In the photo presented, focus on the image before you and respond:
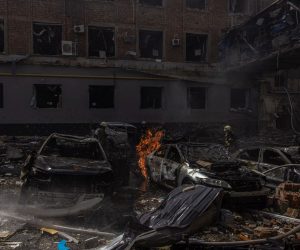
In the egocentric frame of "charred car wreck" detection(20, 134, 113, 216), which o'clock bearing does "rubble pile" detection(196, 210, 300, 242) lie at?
The rubble pile is roughly at 10 o'clock from the charred car wreck.

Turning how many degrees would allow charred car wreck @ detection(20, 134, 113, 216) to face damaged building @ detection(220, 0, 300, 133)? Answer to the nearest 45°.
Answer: approximately 135° to its left

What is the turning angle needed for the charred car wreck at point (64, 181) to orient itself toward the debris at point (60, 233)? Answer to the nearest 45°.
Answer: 0° — it already faces it
